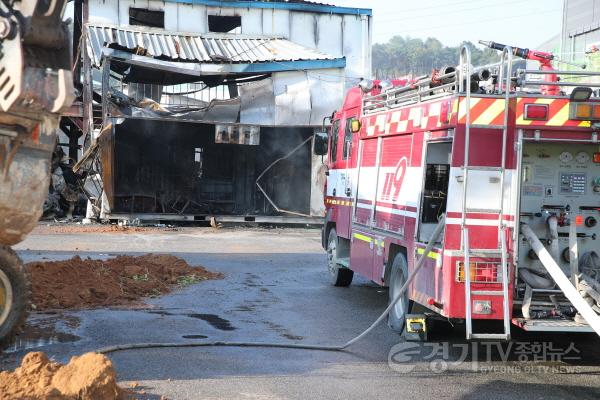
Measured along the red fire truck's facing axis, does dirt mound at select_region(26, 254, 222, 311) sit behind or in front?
in front

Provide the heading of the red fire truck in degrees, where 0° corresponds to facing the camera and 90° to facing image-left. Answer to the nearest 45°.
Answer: approximately 135°

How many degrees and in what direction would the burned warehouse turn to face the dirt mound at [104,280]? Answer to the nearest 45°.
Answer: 0° — it already faces it

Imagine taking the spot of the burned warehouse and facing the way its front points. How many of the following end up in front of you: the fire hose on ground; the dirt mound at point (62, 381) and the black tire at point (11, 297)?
3

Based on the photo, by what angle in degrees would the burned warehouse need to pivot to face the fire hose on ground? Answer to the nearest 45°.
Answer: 0° — it already faces it

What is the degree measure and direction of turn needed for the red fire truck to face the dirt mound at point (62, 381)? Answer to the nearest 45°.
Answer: approximately 90° to its left

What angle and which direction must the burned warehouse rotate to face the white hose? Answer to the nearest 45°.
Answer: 0° — it already faces it

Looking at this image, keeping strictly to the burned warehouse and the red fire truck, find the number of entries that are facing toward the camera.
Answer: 1

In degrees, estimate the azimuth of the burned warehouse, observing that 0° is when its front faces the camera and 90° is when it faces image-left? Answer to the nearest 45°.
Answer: approximately 0°

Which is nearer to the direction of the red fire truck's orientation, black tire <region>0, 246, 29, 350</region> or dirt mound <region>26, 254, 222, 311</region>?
the dirt mound

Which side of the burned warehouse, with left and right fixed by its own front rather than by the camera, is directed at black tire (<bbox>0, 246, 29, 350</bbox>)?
front
